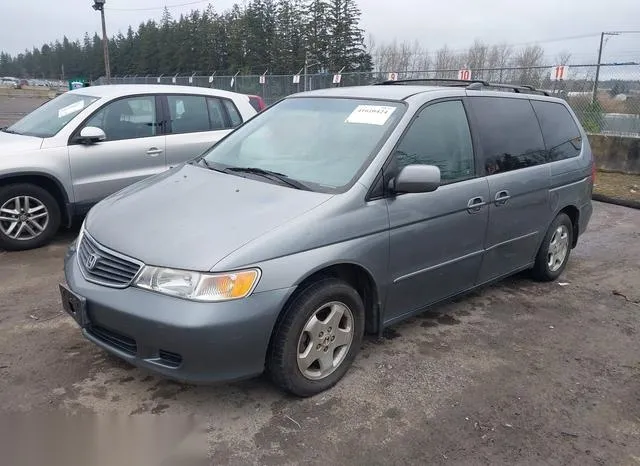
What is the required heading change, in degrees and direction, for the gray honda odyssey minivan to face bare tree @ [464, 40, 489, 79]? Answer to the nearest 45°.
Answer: approximately 135° to its right

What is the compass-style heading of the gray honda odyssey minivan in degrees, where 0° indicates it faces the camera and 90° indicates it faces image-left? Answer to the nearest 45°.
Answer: approximately 45°

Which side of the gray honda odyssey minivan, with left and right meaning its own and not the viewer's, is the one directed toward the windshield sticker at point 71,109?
right

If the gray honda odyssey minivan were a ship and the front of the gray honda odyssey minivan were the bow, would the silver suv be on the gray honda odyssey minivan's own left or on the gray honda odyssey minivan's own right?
on the gray honda odyssey minivan's own right

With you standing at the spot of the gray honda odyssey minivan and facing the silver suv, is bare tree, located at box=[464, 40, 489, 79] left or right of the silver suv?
right
